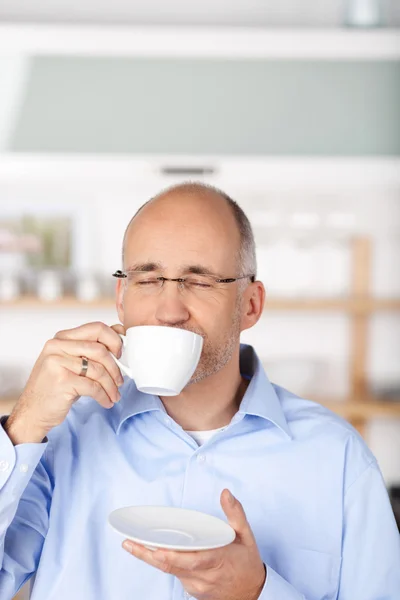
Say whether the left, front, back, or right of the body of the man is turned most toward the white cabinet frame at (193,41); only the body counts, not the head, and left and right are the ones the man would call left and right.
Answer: back

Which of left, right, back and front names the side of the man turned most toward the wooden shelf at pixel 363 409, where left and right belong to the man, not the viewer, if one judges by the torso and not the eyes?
back

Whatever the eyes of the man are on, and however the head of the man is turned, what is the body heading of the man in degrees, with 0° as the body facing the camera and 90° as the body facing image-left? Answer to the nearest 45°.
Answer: approximately 0°

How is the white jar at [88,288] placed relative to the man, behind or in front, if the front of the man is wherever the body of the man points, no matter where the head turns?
behind

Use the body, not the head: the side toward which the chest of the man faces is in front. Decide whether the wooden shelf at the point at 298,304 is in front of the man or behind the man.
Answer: behind

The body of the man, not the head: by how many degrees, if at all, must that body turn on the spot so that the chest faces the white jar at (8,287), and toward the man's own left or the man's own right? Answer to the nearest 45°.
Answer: approximately 135° to the man's own right

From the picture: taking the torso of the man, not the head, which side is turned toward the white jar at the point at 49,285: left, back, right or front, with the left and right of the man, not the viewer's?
back
